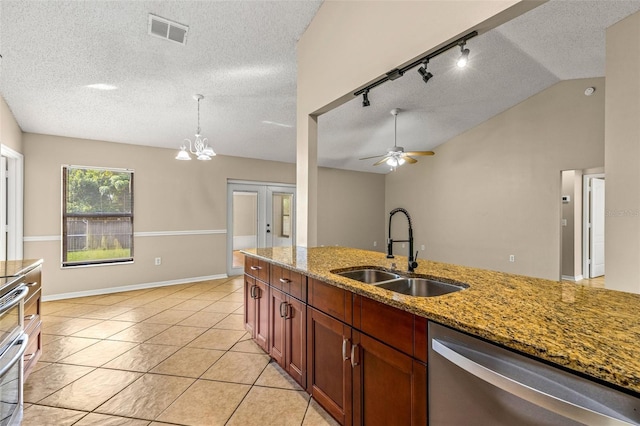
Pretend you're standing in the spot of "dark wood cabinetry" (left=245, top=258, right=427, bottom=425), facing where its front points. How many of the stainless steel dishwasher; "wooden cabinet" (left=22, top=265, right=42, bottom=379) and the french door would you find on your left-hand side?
1

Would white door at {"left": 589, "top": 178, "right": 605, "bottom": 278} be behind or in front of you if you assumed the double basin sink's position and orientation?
behind

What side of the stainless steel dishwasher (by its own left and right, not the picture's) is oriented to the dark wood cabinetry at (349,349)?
right

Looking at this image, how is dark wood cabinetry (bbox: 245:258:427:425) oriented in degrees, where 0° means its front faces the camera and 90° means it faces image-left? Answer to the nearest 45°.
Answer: approximately 45°

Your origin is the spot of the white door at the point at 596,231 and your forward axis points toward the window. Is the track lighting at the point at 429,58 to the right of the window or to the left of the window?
left

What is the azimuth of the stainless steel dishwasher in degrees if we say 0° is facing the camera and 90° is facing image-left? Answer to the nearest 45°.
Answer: approximately 45°

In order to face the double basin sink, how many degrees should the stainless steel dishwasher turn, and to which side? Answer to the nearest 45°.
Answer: approximately 90° to its right

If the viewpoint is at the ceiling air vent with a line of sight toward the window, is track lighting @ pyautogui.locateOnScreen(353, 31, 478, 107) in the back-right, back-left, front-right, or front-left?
back-right

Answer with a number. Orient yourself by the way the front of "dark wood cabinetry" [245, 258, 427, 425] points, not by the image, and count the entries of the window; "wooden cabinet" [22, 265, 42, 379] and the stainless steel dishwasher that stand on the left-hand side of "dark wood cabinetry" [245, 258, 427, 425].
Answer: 1

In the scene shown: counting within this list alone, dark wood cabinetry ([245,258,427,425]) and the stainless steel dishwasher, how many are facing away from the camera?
0
